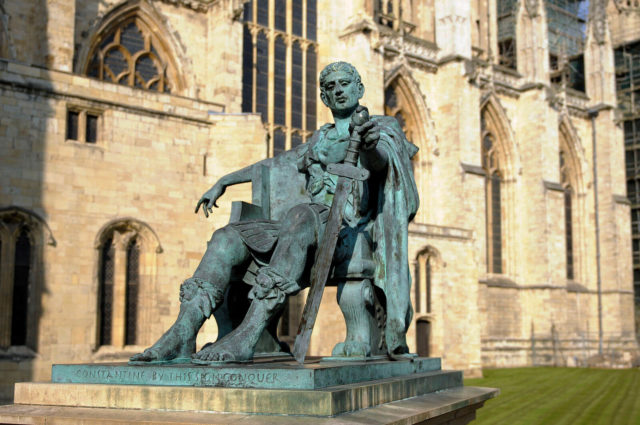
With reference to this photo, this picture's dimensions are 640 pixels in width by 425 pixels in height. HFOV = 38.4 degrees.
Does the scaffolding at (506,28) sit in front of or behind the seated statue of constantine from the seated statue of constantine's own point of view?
behind

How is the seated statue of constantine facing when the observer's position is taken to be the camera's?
facing the viewer and to the left of the viewer

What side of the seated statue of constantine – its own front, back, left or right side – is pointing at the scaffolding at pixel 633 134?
back
